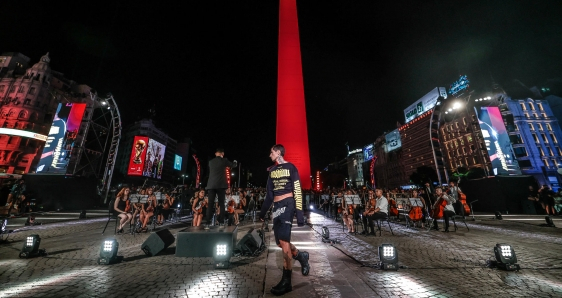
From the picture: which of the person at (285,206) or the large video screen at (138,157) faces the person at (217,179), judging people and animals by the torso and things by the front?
the large video screen

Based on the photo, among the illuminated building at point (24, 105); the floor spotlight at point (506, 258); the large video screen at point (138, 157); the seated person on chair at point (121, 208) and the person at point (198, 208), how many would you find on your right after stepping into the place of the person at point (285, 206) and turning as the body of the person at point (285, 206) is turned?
4

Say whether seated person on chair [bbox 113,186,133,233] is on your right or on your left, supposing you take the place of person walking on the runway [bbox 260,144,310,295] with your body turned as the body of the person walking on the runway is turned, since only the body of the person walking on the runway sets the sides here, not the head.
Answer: on your right

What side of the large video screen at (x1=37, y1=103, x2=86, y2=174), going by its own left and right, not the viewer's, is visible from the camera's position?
front

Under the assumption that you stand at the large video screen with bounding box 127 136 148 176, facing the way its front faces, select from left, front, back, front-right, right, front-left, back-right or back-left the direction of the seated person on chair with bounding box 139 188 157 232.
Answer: front

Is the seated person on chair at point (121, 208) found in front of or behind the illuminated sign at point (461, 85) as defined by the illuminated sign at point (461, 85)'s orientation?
in front

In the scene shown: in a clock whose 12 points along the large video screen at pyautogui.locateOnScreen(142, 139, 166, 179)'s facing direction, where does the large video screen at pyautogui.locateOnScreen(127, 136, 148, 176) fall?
the large video screen at pyautogui.locateOnScreen(127, 136, 148, 176) is roughly at 3 o'clock from the large video screen at pyautogui.locateOnScreen(142, 139, 166, 179).

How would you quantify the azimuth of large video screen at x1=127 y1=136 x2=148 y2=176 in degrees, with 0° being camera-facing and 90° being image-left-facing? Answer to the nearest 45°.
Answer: approximately 0°

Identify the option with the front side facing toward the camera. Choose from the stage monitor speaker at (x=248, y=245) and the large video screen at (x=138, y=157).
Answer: the large video screen

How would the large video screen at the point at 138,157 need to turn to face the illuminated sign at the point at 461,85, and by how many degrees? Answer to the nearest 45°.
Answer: approximately 45° to its left

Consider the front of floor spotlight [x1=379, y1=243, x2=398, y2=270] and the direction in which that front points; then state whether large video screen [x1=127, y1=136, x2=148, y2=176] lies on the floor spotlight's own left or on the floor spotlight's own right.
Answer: on the floor spotlight's own right

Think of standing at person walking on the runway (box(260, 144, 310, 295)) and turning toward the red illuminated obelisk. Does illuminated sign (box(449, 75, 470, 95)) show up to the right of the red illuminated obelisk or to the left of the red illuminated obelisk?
right
